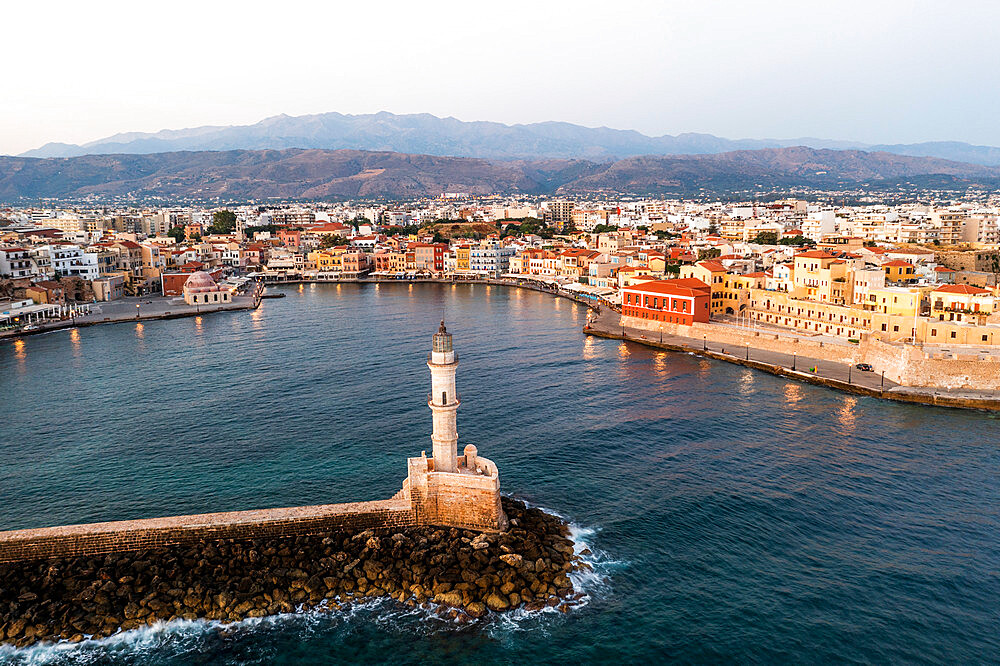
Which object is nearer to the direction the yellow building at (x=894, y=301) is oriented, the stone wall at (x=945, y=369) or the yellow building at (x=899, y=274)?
the stone wall

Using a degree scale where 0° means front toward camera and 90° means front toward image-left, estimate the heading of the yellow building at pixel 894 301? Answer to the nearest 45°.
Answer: approximately 45°

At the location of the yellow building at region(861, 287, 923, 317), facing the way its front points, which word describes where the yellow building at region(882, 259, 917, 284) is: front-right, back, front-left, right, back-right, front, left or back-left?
back-right

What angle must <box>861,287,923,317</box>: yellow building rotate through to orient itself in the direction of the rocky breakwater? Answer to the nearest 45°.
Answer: approximately 45° to its left

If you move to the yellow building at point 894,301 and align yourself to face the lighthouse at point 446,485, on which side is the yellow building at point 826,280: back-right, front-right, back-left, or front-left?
back-right

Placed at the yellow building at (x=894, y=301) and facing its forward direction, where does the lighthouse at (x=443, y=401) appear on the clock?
The lighthouse is roughly at 11 o'clock from the yellow building.

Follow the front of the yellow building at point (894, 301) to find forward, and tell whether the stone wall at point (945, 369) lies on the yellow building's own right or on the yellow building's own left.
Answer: on the yellow building's own left

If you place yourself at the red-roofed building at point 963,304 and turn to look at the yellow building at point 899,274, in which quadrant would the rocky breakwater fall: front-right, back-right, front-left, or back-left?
back-left
